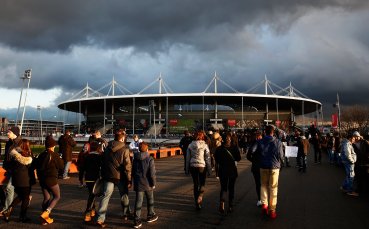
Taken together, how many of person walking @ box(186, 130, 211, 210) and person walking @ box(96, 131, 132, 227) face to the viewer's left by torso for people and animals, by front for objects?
0

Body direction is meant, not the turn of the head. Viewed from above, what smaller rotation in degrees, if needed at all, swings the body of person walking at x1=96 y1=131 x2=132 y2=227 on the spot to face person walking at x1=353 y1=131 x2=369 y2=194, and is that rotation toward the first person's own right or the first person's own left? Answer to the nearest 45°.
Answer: approximately 45° to the first person's own right

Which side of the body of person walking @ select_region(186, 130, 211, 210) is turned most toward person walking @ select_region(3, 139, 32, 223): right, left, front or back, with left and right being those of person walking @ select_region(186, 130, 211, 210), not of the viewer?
left

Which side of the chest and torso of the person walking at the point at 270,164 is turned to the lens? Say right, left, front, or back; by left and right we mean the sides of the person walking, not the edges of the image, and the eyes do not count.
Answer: back

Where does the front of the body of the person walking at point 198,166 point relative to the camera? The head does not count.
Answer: away from the camera

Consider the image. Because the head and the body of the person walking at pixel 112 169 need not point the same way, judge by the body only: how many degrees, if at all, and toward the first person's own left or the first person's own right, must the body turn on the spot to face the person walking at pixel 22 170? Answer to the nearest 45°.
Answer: approximately 135° to the first person's own left

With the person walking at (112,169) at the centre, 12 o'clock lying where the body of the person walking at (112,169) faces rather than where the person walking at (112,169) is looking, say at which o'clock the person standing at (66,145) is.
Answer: the person standing at (66,145) is roughly at 10 o'clock from the person walking at (112,169).

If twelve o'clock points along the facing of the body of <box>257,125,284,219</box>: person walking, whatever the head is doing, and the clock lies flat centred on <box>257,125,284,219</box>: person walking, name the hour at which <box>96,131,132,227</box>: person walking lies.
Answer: <box>96,131,132,227</box>: person walking is roughly at 8 o'clock from <box>257,125,284,219</box>: person walking.

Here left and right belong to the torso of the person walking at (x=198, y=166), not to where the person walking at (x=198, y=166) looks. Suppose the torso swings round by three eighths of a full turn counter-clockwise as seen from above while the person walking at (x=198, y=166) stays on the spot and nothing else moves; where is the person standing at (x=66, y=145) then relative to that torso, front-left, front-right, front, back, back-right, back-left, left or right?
right

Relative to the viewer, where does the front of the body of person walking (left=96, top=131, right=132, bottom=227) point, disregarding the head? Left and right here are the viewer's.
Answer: facing away from the viewer and to the right of the viewer
